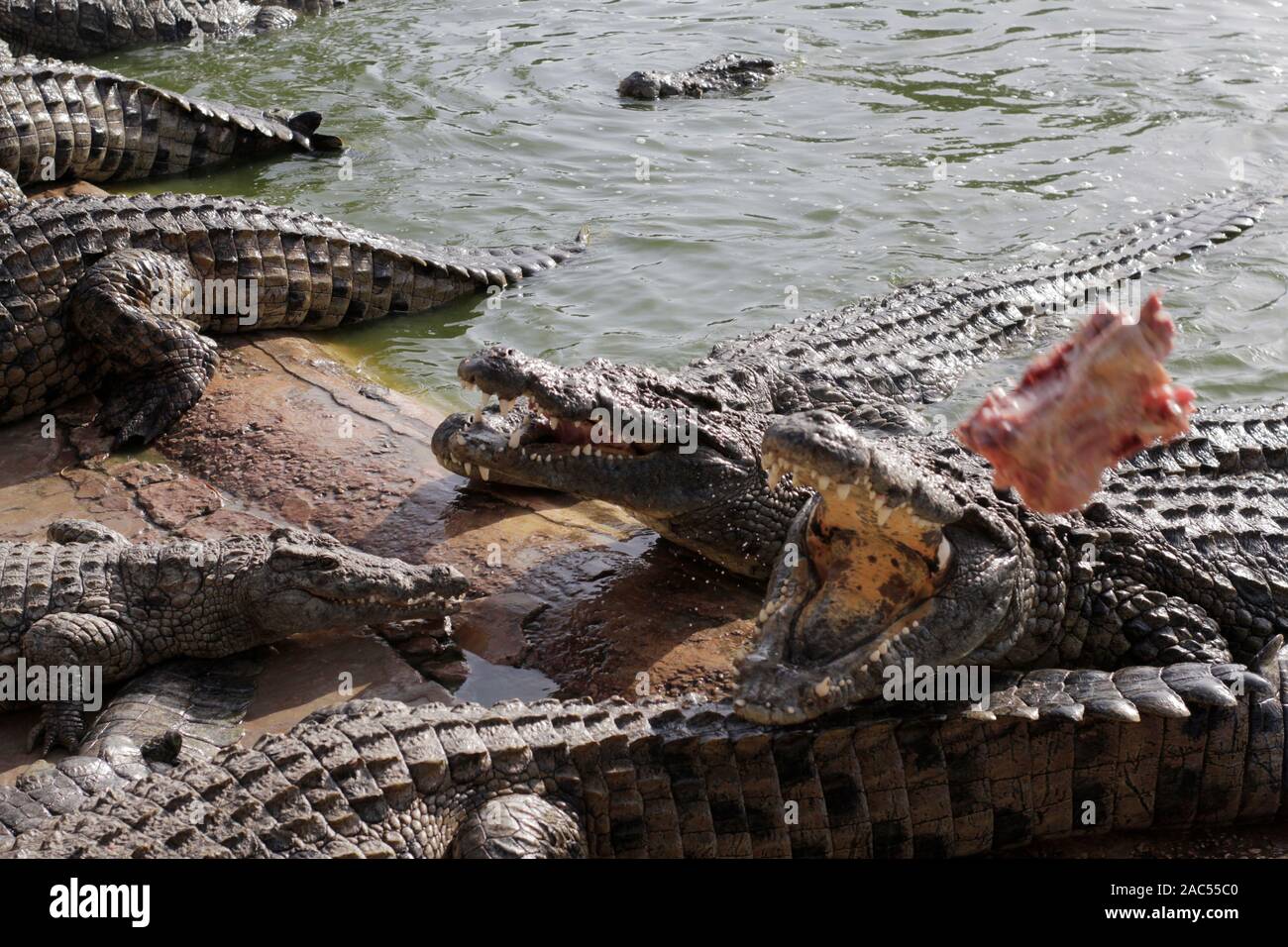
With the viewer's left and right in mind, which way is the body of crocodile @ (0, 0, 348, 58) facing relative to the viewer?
facing to the left of the viewer

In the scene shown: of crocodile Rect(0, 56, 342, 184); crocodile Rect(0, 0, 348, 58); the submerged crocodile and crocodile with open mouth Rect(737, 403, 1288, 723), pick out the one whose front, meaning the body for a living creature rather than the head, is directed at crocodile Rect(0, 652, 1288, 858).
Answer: the crocodile with open mouth

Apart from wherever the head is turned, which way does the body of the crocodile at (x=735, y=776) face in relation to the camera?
to the viewer's left

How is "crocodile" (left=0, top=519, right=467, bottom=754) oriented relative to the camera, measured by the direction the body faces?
to the viewer's right

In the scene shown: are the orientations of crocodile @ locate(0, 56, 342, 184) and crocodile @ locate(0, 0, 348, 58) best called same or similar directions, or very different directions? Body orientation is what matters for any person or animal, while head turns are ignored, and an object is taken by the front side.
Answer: same or similar directions

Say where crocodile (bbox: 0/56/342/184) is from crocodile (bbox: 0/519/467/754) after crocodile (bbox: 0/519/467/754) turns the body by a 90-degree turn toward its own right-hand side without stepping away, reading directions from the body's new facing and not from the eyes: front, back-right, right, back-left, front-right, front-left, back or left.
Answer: back

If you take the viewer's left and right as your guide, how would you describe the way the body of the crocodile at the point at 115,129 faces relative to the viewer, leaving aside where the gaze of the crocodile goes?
facing to the left of the viewer

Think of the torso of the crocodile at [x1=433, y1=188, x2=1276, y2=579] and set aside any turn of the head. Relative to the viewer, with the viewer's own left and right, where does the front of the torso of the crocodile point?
facing the viewer and to the left of the viewer

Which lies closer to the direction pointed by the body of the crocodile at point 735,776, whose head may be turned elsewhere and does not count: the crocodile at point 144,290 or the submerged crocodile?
the crocodile

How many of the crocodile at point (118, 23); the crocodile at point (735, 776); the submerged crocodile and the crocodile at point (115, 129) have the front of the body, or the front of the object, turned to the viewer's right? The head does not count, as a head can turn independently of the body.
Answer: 0

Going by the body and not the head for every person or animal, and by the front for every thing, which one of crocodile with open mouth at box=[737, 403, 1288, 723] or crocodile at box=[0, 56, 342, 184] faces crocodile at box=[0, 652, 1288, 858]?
the crocodile with open mouth

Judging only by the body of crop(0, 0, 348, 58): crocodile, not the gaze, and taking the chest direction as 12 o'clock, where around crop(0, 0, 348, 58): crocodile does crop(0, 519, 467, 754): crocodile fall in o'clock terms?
crop(0, 519, 467, 754): crocodile is roughly at 9 o'clock from crop(0, 0, 348, 58): crocodile.

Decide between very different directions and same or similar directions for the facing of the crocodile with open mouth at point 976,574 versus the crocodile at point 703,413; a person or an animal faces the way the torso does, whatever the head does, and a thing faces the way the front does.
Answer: same or similar directions

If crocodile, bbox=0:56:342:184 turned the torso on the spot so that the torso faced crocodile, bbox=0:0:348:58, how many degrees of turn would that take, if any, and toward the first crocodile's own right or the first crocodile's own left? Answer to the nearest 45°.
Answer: approximately 90° to the first crocodile's own right

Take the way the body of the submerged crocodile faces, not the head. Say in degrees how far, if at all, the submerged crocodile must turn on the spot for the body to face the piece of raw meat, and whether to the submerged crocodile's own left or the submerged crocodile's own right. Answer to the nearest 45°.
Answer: approximately 90° to the submerged crocodile's own left

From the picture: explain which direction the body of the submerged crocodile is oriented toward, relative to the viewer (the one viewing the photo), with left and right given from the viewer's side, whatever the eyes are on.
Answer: facing to the left of the viewer

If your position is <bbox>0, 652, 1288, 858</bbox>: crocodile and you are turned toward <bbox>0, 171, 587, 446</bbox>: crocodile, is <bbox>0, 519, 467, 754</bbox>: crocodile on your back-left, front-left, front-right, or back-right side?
front-left

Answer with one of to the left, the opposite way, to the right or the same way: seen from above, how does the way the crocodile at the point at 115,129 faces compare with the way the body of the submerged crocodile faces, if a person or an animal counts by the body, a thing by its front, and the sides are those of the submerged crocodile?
the same way

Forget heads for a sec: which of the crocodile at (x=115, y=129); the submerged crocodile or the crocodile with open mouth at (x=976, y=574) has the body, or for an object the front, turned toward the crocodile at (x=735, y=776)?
the crocodile with open mouth

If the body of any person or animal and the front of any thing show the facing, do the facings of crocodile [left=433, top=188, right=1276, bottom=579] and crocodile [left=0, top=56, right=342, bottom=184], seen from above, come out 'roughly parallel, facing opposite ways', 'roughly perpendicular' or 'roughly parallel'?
roughly parallel
